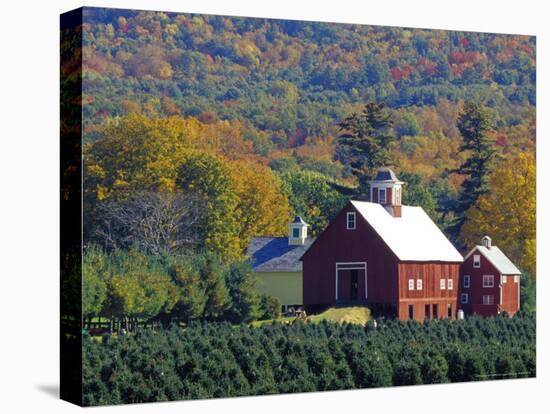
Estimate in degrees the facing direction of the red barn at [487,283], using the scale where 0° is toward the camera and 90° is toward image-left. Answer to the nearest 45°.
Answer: approximately 45°

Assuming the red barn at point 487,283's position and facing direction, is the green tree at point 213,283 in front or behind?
in front

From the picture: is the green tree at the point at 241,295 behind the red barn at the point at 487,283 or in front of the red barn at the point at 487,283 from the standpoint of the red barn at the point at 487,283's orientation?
in front
